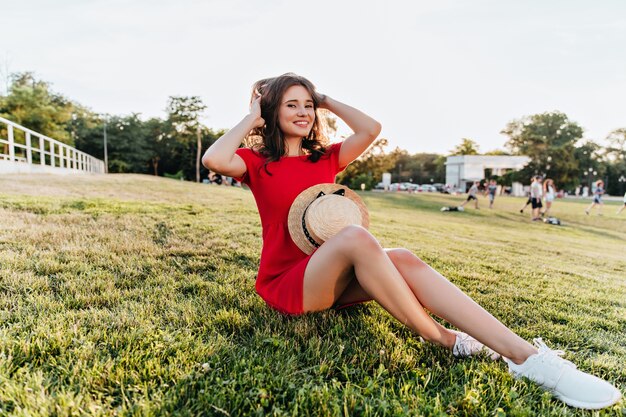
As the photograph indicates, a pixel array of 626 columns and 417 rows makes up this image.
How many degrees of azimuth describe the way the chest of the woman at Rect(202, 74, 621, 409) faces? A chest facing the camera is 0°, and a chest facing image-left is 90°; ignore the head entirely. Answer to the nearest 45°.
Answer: approximately 315°

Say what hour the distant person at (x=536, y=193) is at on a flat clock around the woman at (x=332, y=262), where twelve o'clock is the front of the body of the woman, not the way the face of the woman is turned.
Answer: The distant person is roughly at 8 o'clock from the woman.

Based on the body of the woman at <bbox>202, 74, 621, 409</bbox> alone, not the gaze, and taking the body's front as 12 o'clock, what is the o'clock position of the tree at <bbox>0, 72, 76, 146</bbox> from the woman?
The tree is roughly at 6 o'clock from the woman.

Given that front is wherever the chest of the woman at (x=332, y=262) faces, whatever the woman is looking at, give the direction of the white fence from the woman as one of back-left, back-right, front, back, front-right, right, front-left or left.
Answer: back
